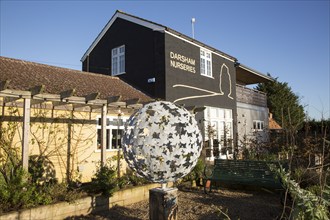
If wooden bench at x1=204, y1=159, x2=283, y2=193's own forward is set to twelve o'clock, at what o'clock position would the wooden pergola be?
The wooden pergola is roughly at 2 o'clock from the wooden bench.

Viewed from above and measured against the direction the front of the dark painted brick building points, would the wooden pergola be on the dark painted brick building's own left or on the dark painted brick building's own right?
on the dark painted brick building's own right

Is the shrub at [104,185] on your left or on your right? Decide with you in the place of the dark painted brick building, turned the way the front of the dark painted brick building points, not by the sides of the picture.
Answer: on your right

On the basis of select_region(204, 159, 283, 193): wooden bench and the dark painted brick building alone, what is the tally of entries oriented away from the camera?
0

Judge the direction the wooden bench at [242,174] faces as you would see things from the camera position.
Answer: facing the viewer

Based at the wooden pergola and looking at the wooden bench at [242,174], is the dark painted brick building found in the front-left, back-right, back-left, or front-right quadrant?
front-left

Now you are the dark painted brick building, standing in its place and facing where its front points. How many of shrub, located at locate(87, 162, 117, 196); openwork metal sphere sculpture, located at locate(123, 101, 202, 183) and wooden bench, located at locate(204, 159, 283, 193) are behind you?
0

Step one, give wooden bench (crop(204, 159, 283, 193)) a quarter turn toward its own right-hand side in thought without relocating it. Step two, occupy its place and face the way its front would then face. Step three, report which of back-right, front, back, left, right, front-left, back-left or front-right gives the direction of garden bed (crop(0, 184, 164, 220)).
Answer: front-left

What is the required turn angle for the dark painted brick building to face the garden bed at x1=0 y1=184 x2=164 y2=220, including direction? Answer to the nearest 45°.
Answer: approximately 45° to its right

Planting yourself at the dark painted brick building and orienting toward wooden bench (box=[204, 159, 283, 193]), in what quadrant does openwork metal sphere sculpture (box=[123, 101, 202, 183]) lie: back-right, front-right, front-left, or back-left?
front-right

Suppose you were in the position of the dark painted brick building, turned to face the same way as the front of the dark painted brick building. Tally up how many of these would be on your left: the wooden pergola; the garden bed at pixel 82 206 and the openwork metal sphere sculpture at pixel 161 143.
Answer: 0

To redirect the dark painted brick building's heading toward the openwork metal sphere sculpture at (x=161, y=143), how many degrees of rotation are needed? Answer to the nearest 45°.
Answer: approximately 45° to its right

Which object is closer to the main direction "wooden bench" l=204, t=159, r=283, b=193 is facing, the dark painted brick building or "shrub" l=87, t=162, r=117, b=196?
the shrub

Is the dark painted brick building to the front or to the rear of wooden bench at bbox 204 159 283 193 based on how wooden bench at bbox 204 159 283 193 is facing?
to the rear

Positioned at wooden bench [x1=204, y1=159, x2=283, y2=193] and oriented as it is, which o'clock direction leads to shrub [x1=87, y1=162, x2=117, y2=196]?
The shrub is roughly at 2 o'clock from the wooden bench.
